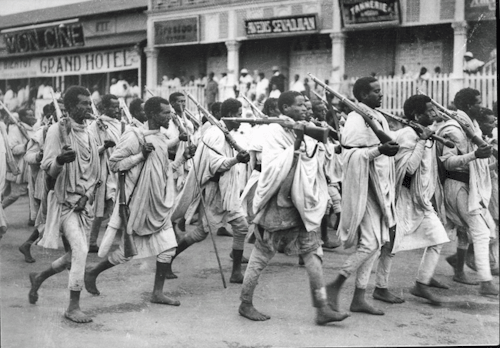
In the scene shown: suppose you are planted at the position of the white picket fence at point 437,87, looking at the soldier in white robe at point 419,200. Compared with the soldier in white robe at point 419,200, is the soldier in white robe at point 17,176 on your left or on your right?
right

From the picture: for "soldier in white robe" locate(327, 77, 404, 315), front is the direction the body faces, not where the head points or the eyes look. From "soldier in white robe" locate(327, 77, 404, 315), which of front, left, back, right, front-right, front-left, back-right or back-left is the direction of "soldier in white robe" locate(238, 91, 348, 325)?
back-right
